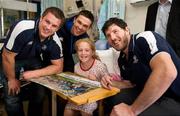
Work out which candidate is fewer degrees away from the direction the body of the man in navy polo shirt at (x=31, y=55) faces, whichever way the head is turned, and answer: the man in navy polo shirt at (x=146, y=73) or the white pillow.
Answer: the man in navy polo shirt

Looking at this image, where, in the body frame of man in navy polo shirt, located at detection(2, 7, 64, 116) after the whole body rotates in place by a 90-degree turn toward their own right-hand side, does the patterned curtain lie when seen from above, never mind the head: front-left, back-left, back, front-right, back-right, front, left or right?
back

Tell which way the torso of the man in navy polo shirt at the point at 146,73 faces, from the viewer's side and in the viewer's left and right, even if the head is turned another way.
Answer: facing the viewer and to the left of the viewer

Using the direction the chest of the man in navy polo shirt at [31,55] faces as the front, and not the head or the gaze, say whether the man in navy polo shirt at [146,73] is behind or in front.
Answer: in front

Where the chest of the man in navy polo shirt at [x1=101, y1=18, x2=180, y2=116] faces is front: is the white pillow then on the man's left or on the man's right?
on the man's right

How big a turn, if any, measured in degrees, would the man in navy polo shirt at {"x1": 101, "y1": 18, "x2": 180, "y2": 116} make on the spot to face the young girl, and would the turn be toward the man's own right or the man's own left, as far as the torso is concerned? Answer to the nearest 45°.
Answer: approximately 90° to the man's own right

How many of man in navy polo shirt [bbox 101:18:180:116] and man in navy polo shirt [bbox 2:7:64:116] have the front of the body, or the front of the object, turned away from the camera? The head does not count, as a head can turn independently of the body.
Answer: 0
